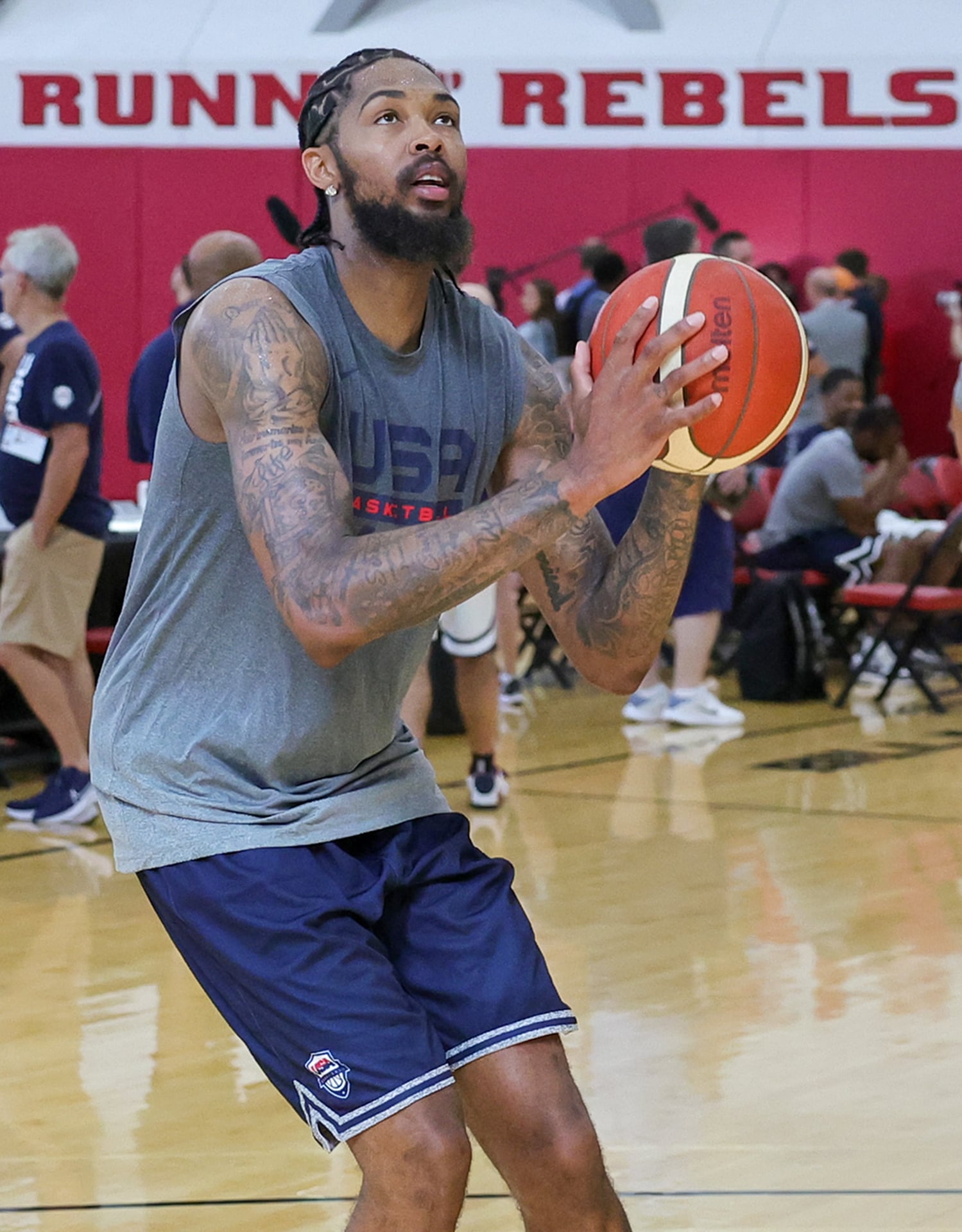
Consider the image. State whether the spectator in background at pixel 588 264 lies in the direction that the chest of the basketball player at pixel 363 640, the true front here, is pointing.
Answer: no

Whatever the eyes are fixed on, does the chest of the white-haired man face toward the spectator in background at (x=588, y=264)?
no

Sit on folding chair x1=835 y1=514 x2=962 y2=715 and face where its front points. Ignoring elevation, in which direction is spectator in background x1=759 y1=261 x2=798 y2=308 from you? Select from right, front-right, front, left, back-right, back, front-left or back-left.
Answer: right

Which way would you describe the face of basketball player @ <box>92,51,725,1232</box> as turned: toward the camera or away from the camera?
toward the camera

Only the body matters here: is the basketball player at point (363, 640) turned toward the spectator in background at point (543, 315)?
no

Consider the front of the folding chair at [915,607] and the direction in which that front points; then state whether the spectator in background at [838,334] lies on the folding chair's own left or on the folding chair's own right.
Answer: on the folding chair's own right

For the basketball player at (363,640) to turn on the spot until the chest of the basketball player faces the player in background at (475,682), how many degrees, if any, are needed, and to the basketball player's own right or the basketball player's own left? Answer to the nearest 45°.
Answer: approximately 135° to the basketball player's own left

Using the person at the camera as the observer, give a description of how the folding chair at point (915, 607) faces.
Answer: facing to the left of the viewer
